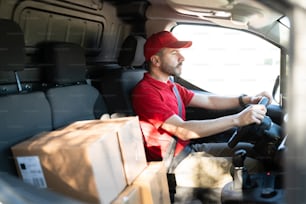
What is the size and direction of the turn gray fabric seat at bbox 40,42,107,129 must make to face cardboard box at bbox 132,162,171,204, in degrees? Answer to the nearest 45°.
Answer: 0° — it already faces it

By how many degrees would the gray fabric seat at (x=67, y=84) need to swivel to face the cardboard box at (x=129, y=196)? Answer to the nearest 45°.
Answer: approximately 45° to its right

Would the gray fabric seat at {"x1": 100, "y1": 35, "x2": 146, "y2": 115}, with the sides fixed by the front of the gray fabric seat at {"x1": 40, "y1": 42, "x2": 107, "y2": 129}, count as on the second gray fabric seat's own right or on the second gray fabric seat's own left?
on the second gray fabric seat's own left

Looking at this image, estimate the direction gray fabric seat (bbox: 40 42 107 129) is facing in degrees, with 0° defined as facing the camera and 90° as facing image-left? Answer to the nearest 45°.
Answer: approximately 315°
